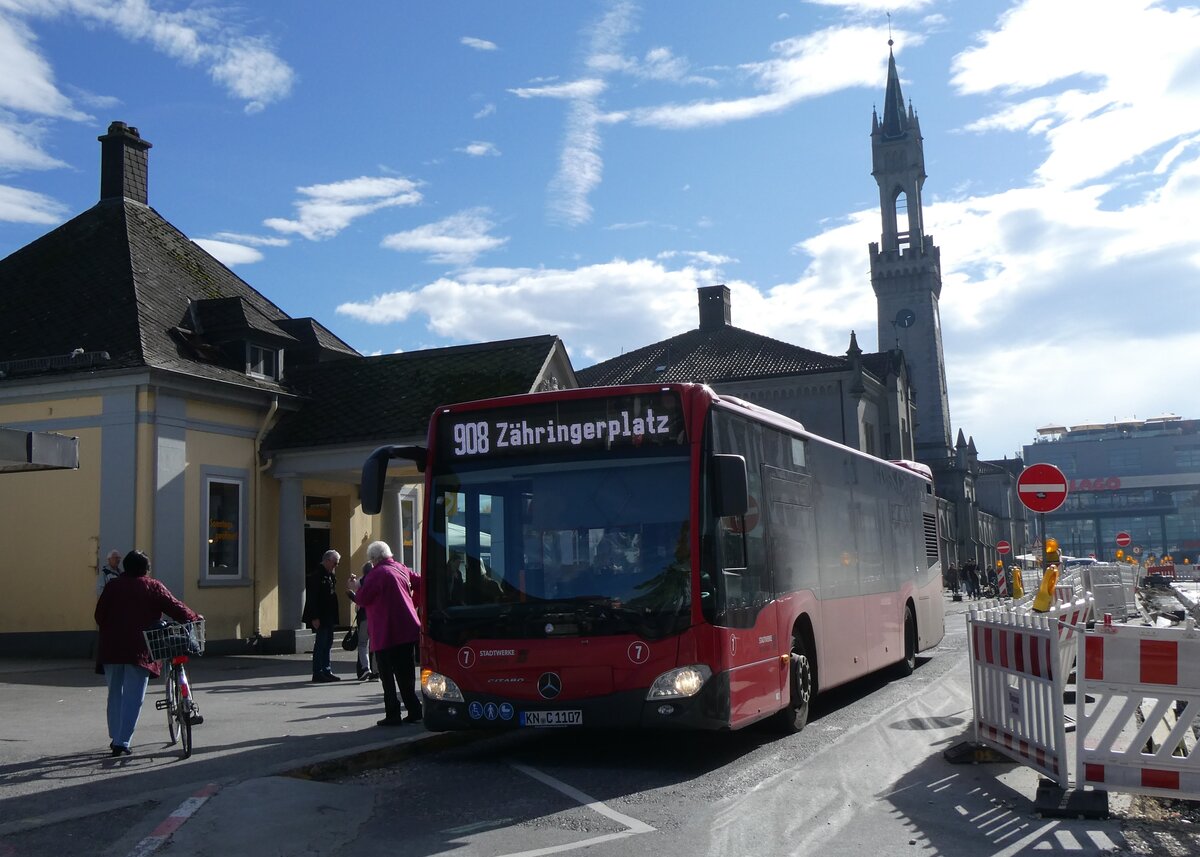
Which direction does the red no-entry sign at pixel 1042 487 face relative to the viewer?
toward the camera

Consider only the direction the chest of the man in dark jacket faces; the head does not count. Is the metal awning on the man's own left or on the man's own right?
on the man's own right

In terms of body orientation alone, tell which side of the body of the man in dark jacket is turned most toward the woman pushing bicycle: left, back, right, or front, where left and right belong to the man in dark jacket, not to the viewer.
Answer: right

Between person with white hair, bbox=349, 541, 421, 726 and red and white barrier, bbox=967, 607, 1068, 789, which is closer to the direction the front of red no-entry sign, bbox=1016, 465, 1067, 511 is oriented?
the red and white barrier

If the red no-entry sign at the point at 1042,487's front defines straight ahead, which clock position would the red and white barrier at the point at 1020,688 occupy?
The red and white barrier is roughly at 12 o'clock from the red no-entry sign.

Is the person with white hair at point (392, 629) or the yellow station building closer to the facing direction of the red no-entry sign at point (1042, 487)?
the person with white hair

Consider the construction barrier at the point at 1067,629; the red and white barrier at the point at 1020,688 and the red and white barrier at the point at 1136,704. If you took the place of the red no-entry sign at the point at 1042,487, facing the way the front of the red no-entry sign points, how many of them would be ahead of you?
3

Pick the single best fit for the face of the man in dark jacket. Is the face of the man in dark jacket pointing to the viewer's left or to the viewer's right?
to the viewer's right

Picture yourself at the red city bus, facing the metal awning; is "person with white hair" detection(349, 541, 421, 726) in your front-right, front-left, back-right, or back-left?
front-left

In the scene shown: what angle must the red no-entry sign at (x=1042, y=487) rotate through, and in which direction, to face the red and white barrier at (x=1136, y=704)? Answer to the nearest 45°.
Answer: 0° — it already faces it
